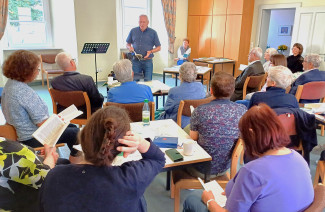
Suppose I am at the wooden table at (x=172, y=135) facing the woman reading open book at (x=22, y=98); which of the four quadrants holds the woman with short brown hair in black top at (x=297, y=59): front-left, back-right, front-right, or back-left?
back-right

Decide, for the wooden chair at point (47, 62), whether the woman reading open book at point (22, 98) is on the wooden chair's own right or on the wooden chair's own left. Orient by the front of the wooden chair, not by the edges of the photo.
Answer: on the wooden chair's own right

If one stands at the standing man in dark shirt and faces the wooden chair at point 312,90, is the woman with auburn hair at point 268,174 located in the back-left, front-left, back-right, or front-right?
front-right

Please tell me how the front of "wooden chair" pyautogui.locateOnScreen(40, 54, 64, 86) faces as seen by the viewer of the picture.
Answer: facing the viewer and to the right of the viewer

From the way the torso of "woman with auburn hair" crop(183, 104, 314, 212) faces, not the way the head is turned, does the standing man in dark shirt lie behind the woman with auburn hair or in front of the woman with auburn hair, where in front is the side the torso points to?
in front

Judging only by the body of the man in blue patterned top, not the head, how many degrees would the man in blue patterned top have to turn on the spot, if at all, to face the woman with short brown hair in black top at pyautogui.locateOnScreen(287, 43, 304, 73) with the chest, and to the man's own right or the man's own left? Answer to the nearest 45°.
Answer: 0° — they already face them

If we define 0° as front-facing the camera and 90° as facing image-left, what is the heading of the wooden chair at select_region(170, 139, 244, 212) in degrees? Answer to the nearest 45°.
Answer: approximately 90°

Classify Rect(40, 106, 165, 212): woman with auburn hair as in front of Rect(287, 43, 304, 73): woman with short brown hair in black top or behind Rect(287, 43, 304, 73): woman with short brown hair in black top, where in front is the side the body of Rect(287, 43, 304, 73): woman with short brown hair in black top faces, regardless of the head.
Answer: in front

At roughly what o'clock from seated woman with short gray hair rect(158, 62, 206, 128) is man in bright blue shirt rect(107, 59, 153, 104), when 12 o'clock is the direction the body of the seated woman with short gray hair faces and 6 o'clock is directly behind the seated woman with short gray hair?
The man in bright blue shirt is roughly at 10 o'clock from the seated woman with short gray hair.

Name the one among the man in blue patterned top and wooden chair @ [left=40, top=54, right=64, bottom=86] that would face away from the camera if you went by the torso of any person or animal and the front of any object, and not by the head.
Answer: the man in blue patterned top

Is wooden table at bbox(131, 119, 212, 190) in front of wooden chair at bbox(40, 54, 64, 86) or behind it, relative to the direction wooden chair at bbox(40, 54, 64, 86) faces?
in front

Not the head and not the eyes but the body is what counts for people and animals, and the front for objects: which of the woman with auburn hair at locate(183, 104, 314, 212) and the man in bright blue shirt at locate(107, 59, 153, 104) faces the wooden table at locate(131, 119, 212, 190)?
the woman with auburn hair

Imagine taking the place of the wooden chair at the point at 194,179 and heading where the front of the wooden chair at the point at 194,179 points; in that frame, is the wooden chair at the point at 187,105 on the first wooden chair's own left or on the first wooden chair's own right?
on the first wooden chair's own right

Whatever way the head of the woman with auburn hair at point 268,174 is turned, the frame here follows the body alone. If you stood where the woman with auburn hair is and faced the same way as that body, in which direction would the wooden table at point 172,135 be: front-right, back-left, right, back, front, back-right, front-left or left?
front

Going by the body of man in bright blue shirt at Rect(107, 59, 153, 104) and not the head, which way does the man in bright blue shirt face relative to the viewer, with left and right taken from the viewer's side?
facing away from the viewer

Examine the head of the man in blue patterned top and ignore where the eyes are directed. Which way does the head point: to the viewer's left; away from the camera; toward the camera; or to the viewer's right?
away from the camera

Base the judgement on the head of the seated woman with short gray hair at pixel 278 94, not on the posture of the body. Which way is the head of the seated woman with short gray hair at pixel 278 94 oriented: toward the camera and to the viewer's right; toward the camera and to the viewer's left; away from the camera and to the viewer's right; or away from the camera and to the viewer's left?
away from the camera and to the viewer's left
